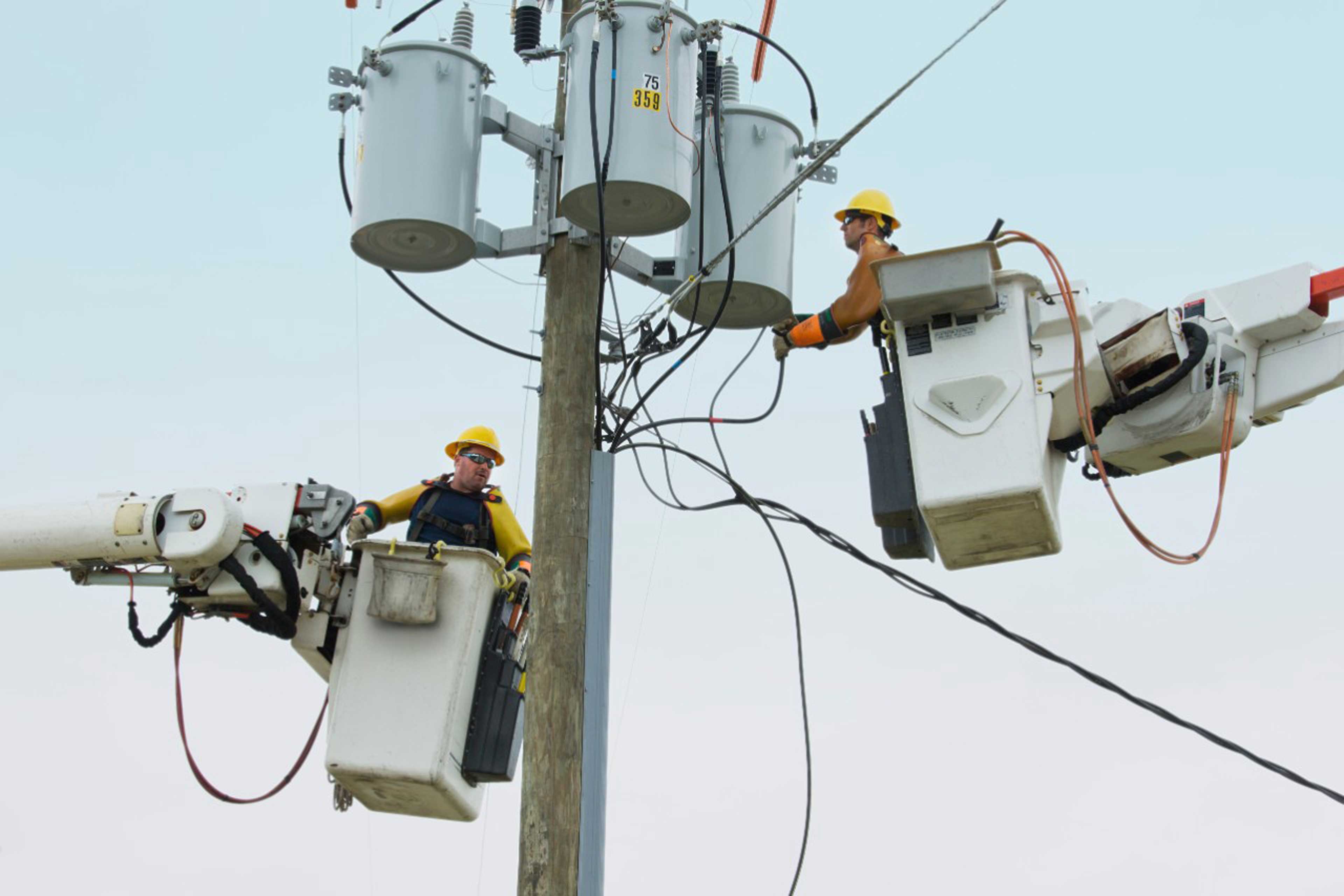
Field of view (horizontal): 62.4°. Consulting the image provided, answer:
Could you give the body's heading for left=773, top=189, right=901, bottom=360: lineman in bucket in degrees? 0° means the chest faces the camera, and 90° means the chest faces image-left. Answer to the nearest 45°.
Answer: approximately 90°

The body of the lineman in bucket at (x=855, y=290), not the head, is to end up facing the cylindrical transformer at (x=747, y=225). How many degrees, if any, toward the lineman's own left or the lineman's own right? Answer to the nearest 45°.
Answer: approximately 45° to the lineman's own right

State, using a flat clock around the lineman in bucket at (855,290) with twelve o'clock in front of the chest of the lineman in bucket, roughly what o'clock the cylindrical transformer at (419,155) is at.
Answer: The cylindrical transformer is roughly at 12 o'clock from the lineman in bucket.
